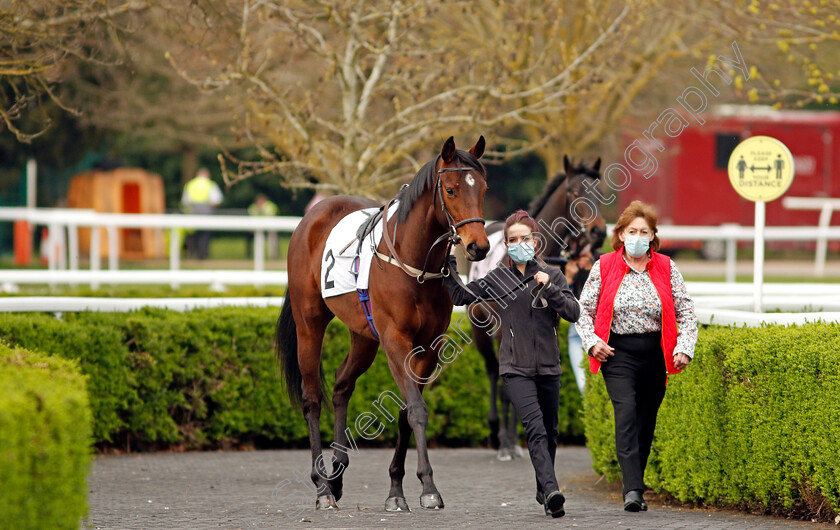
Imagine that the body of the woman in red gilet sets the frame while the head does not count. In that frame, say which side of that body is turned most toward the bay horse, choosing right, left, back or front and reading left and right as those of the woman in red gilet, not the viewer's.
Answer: right

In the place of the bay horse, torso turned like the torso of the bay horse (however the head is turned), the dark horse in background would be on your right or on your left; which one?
on your left

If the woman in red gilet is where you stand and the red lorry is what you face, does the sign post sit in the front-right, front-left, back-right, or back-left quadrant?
front-right

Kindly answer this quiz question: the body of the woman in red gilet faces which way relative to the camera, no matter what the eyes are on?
toward the camera

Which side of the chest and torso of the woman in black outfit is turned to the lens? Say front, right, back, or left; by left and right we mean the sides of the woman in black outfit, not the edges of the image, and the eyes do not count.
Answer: front

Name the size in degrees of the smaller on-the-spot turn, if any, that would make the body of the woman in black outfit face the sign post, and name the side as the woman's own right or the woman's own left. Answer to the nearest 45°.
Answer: approximately 135° to the woman's own left

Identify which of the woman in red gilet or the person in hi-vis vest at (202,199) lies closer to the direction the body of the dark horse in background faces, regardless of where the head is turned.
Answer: the woman in red gilet

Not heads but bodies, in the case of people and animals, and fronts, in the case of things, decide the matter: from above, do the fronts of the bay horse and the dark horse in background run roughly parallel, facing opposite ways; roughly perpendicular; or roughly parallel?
roughly parallel

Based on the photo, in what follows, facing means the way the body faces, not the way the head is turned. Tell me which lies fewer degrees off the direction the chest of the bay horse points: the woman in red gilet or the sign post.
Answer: the woman in red gilet

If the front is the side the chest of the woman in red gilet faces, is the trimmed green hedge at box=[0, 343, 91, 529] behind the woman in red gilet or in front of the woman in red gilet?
in front

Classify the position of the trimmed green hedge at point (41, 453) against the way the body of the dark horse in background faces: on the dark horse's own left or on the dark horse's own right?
on the dark horse's own right

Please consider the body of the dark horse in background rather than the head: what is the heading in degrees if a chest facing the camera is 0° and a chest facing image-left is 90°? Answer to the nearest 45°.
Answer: approximately 315°

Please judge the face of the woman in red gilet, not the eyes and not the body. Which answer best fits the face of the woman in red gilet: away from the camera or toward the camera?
toward the camera

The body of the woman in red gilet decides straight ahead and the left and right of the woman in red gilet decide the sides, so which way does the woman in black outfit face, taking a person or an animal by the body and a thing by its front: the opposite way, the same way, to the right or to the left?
the same way

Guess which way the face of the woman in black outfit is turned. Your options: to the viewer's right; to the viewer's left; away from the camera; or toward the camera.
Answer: toward the camera
